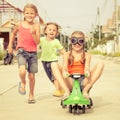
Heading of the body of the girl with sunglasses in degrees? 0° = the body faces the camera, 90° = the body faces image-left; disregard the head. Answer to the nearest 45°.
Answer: approximately 0°

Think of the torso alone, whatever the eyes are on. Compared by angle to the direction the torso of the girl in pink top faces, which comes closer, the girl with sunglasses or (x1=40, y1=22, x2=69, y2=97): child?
the girl with sunglasses

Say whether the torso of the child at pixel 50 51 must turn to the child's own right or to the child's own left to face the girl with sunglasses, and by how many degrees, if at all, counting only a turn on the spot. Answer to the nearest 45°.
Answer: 0° — they already face them

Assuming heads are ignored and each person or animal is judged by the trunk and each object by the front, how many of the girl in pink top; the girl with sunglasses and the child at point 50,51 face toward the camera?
3

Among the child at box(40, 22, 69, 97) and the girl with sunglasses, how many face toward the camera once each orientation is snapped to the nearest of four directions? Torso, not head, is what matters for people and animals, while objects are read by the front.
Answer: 2
